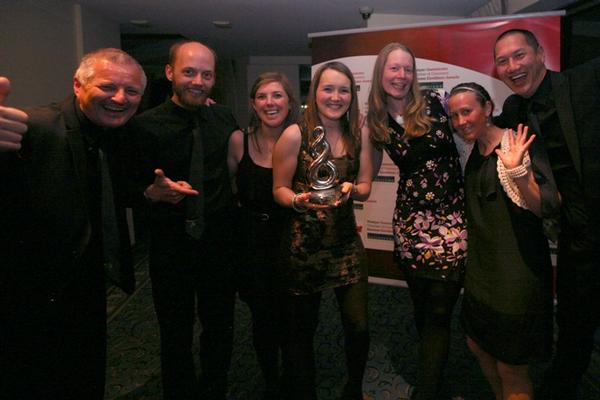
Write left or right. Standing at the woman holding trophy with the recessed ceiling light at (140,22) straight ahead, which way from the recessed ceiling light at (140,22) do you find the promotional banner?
right

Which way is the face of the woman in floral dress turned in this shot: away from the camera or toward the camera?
toward the camera

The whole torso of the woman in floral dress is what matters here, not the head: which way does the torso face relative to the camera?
toward the camera

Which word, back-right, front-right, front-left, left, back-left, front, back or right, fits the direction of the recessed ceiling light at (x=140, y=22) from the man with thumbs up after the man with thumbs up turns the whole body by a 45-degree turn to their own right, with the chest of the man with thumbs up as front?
back

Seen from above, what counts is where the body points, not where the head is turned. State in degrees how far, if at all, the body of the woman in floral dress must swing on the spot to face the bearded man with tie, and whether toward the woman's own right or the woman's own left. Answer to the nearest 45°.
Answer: approximately 90° to the woman's own right

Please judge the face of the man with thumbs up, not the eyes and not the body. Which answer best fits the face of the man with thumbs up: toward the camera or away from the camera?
toward the camera

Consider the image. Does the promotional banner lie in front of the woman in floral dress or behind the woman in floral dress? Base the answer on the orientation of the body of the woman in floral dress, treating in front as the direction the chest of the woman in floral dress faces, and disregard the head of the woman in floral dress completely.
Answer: behind

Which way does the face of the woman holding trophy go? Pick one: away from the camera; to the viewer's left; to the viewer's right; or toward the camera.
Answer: toward the camera

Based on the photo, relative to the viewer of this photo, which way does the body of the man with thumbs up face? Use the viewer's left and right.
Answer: facing the viewer and to the right of the viewer

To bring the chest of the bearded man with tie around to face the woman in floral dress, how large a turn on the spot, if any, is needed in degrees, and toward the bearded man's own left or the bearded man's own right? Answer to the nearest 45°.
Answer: approximately 90° to the bearded man's own left

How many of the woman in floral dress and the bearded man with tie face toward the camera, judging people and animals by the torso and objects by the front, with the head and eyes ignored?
2
